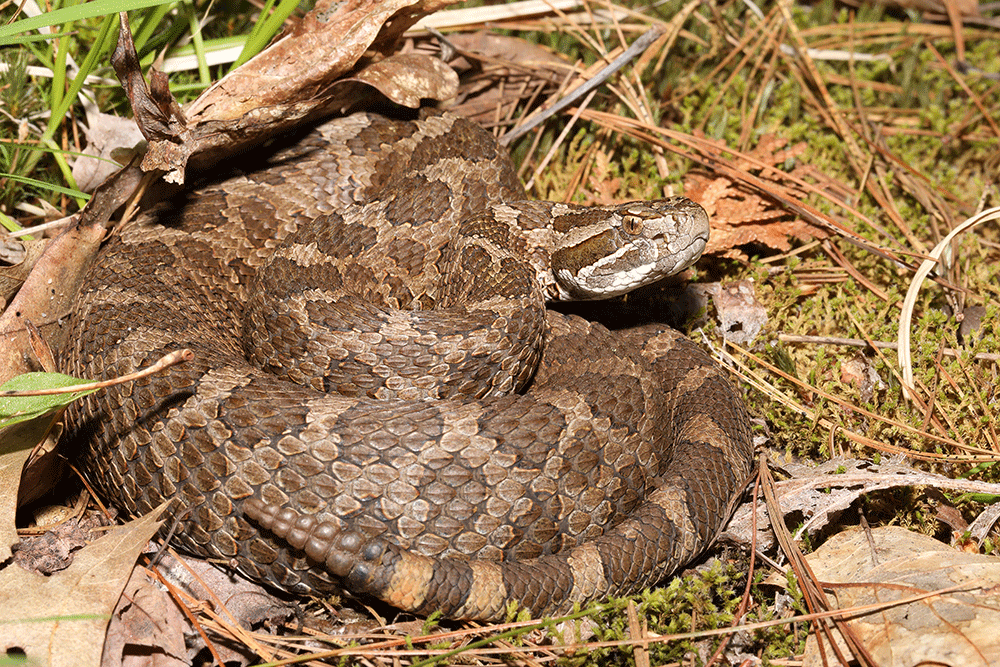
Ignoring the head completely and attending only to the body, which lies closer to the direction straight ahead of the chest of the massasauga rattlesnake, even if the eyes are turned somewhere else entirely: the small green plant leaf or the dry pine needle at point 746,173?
the dry pine needle

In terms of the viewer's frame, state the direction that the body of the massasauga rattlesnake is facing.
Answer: to the viewer's right

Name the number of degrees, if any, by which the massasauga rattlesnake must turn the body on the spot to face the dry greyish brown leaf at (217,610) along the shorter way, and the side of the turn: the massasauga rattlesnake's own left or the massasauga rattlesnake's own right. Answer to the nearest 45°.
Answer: approximately 135° to the massasauga rattlesnake's own right

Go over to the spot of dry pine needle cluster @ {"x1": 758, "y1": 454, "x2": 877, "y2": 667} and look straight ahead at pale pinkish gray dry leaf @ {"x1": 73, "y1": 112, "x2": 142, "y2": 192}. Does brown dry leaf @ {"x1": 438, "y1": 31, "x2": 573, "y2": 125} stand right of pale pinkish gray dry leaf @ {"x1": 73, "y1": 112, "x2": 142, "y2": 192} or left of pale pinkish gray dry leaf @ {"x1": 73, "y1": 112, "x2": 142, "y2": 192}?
right

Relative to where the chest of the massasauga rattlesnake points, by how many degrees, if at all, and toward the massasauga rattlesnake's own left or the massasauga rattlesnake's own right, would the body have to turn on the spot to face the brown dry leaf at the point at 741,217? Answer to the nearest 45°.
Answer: approximately 45° to the massasauga rattlesnake's own left
